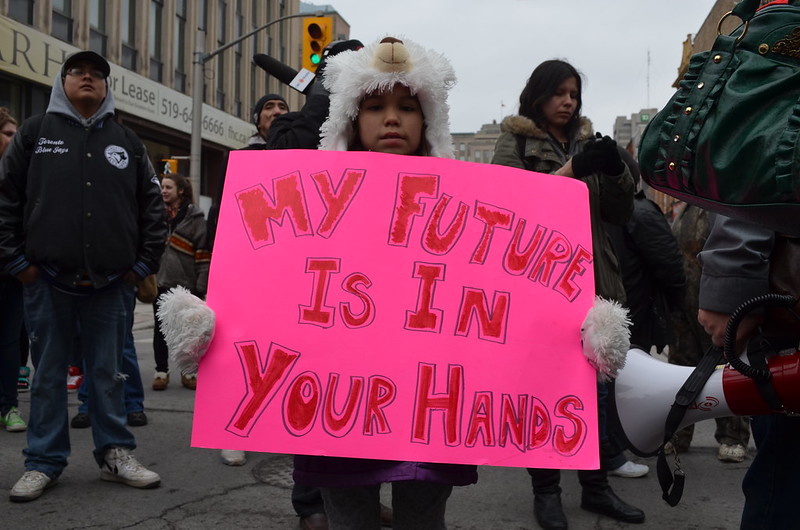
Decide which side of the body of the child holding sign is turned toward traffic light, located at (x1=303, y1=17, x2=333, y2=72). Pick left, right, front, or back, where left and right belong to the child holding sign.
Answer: back

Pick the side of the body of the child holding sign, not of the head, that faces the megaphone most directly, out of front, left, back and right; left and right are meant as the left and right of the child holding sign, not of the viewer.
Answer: left

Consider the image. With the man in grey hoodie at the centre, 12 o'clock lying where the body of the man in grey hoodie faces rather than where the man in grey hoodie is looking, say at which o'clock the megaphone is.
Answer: The megaphone is roughly at 11 o'clock from the man in grey hoodie.

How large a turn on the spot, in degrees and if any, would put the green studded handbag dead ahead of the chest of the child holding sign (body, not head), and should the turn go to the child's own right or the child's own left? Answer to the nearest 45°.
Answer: approximately 45° to the child's own left

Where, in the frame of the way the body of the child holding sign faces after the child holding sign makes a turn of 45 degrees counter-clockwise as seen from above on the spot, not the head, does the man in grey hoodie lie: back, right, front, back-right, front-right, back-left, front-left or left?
back

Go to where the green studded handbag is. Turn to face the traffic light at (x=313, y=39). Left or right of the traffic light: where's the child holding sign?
left

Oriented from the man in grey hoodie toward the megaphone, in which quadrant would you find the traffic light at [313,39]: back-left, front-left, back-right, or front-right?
back-left

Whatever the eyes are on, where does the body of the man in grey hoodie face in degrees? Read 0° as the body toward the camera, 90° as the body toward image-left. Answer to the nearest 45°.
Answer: approximately 0°

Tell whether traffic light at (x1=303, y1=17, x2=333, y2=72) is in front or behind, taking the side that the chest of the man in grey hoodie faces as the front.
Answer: behind
